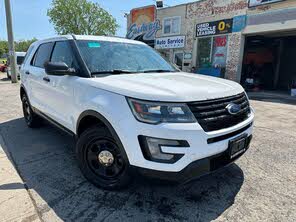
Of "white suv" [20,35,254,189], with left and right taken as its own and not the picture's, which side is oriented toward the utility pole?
back

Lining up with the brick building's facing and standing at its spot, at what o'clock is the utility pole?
The utility pole is roughly at 1 o'clock from the brick building.

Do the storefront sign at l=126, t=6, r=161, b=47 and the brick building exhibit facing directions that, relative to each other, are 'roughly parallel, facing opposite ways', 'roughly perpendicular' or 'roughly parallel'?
roughly parallel

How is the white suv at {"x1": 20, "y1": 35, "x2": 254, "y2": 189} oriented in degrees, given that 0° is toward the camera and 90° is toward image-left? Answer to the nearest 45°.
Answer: approximately 315°

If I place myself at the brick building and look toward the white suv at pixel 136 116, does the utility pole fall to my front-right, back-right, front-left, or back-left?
front-right

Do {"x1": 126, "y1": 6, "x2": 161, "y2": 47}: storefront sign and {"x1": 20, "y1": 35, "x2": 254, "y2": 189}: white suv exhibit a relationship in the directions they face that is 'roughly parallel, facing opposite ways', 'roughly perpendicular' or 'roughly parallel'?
roughly perpendicular

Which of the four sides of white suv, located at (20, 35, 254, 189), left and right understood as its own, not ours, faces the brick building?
left

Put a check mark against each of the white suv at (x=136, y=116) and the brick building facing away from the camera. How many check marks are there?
0

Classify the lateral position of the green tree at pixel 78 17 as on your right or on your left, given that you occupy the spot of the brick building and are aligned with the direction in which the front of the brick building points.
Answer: on your right

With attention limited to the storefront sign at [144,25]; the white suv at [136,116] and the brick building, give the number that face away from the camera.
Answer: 0

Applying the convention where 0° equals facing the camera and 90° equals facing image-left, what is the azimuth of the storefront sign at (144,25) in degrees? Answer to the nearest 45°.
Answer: approximately 45°

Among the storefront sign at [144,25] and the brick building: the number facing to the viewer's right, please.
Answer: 0

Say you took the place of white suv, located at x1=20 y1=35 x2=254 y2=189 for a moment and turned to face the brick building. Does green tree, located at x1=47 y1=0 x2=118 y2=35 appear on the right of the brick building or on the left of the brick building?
left

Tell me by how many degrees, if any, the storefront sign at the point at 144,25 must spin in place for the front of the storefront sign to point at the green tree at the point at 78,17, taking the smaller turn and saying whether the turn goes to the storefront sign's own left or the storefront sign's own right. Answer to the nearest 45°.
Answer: approximately 90° to the storefront sign's own right
